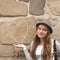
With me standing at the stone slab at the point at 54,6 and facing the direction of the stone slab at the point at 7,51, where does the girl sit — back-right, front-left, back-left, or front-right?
front-left

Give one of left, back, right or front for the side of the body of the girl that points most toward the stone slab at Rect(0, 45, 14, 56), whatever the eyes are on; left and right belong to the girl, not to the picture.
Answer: right

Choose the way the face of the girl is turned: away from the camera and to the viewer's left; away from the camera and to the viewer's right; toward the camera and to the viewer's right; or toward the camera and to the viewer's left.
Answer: toward the camera and to the viewer's left

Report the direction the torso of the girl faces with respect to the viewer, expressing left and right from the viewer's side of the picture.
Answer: facing the viewer
